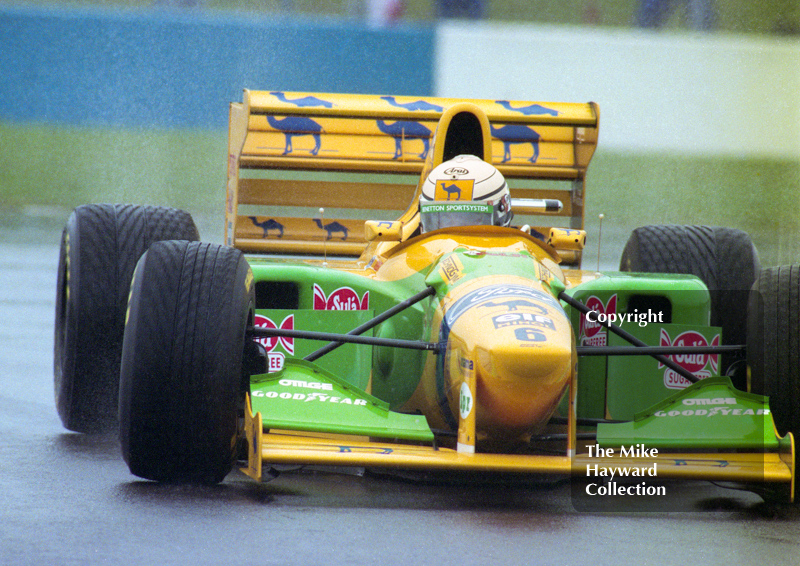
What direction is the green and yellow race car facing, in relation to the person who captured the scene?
facing the viewer
